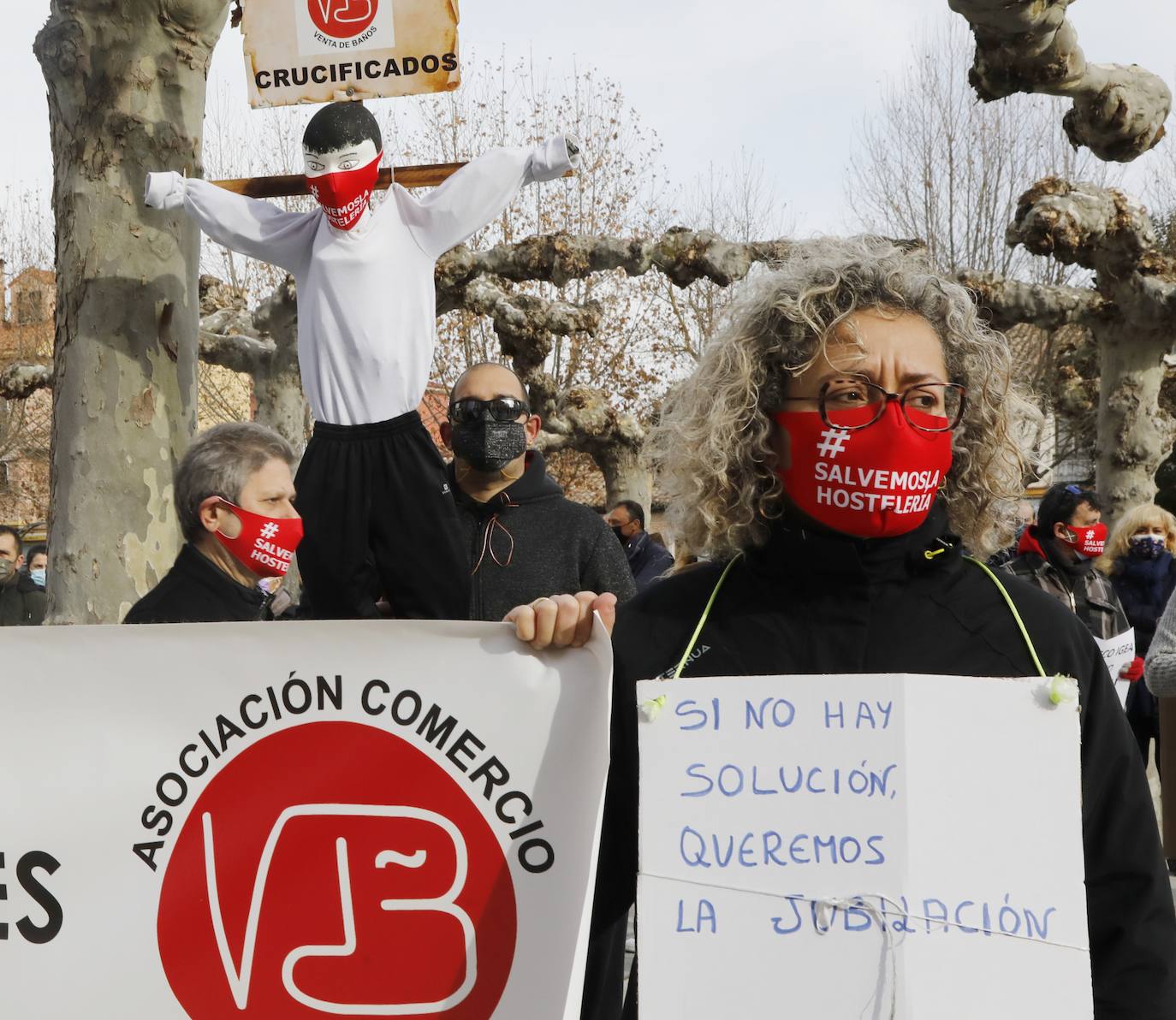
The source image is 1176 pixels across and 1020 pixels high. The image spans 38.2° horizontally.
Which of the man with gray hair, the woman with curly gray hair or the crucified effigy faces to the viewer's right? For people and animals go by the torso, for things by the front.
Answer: the man with gray hair

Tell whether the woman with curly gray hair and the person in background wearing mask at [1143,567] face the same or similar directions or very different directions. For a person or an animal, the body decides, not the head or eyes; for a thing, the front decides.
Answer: same or similar directions

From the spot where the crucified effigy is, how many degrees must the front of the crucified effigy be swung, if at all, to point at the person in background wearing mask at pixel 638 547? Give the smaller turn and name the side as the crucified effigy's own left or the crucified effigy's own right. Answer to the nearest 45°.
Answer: approximately 180°

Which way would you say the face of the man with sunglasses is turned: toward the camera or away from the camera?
toward the camera

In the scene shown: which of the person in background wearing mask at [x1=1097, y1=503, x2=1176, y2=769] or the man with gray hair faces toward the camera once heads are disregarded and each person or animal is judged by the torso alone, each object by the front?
the person in background wearing mask

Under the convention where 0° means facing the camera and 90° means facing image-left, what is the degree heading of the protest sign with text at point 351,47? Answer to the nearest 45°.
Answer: approximately 0°

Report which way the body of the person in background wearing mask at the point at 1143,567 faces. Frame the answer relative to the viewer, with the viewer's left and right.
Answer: facing the viewer

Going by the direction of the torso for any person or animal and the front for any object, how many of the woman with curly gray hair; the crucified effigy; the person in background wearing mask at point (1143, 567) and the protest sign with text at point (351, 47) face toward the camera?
4

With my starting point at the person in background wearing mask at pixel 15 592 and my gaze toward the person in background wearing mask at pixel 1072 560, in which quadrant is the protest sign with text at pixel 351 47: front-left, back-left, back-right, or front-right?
front-right

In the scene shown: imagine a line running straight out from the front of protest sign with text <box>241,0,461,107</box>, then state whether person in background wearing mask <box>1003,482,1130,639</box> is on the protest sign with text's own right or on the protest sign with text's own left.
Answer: on the protest sign with text's own left

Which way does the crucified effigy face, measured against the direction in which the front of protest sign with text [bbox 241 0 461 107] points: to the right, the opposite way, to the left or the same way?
the same way

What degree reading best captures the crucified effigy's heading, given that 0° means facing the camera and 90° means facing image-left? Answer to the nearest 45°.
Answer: approximately 0°

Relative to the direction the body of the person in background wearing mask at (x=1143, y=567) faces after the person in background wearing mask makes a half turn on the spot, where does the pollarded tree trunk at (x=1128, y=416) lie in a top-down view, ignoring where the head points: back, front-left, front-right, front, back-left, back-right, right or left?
front

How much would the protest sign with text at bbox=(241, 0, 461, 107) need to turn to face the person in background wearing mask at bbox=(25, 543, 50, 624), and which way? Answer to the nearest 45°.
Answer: approximately 180°

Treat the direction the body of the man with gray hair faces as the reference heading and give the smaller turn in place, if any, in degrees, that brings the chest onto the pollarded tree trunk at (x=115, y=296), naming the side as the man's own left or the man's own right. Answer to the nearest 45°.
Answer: approximately 90° to the man's own left

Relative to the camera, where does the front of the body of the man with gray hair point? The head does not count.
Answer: to the viewer's right

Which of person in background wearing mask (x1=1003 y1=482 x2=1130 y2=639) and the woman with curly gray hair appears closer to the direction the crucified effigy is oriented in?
the woman with curly gray hair

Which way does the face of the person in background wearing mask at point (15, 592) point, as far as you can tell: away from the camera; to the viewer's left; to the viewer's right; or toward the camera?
toward the camera
